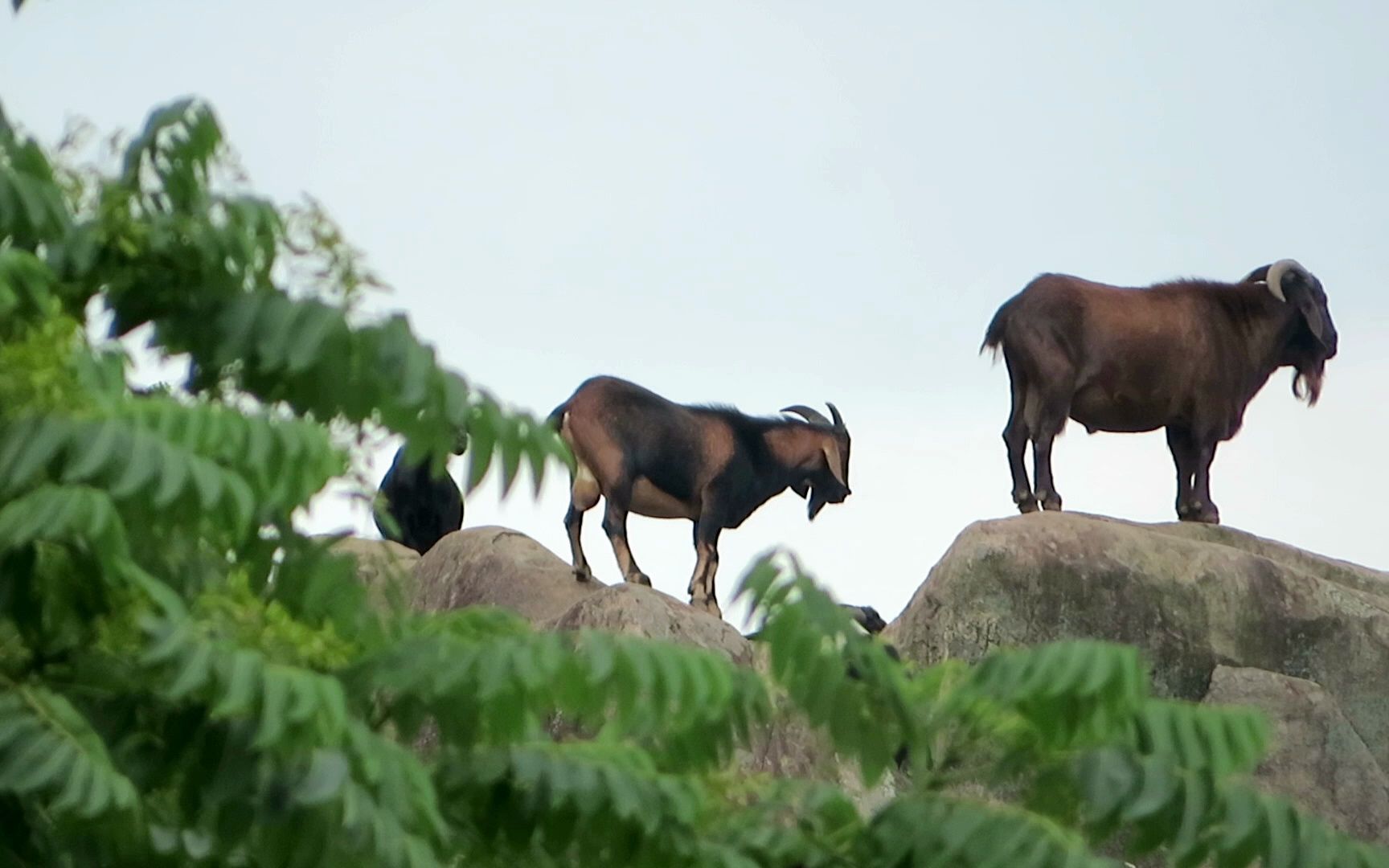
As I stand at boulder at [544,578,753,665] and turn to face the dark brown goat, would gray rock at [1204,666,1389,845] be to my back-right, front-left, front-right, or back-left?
front-right

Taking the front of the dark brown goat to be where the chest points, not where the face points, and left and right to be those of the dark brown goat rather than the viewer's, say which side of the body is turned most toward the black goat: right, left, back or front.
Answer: back

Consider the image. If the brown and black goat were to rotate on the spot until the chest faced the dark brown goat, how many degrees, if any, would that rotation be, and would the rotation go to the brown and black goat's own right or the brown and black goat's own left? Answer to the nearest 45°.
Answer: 0° — it already faces it

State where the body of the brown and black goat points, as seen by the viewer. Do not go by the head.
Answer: to the viewer's right

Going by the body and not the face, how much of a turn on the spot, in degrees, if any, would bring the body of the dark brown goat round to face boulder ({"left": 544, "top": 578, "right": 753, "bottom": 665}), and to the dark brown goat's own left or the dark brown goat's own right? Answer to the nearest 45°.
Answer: approximately 135° to the dark brown goat's own right

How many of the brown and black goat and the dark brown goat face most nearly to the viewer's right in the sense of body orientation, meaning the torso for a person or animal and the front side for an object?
2

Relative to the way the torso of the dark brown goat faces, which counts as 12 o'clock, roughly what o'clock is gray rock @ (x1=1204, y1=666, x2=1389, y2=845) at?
The gray rock is roughly at 2 o'clock from the dark brown goat.

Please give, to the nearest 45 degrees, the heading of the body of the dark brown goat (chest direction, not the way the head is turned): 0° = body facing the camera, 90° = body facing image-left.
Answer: approximately 270°

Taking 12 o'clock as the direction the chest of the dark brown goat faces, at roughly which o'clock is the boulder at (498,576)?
The boulder is roughly at 5 o'clock from the dark brown goat.

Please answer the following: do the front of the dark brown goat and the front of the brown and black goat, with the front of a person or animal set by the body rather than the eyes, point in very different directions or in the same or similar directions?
same or similar directions

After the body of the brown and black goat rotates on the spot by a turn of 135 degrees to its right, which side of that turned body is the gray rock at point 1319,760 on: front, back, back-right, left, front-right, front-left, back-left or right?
left

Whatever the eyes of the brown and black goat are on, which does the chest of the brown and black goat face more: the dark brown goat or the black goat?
the dark brown goat
